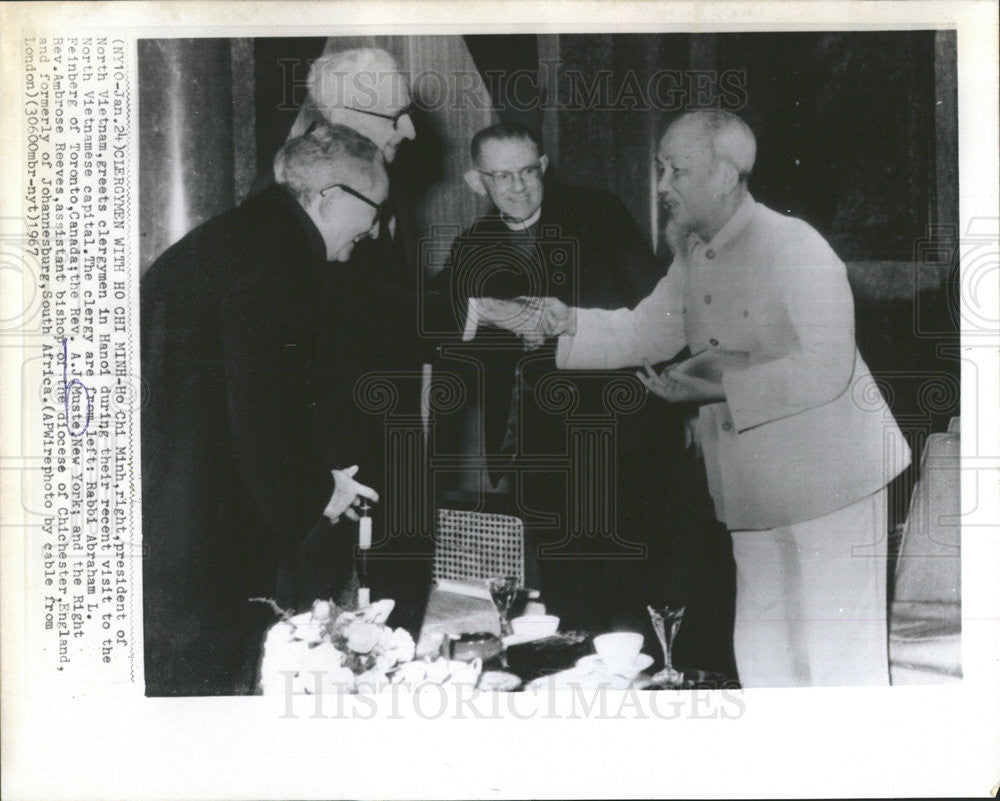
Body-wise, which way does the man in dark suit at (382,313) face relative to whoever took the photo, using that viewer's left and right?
facing to the right of the viewer

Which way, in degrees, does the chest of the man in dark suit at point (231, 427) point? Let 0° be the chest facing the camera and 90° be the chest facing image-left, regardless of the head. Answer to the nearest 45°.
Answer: approximately 270°

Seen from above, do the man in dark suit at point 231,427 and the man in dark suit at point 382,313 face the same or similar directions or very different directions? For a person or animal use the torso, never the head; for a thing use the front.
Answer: same or similar directions

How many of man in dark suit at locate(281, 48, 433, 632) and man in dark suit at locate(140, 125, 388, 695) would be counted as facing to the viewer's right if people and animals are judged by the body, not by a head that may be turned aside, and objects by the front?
2

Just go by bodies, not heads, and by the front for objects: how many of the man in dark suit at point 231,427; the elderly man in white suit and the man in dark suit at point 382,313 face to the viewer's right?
2

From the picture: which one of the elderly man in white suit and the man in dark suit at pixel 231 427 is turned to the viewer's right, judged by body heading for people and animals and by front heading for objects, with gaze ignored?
the man in dark suit

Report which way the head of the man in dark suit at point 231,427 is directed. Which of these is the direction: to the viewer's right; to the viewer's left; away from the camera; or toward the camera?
to the viewer's right

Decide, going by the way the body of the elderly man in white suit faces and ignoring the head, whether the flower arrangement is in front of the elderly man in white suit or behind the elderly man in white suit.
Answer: in front

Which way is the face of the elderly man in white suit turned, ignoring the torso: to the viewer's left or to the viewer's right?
to the viewer's left
